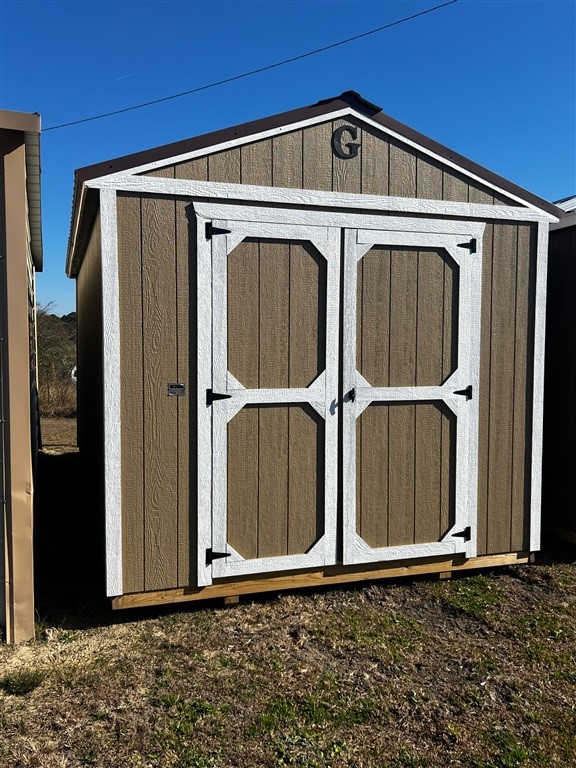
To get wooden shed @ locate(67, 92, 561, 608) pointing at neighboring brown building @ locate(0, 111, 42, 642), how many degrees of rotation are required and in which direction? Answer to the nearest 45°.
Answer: approximately 90° to its right

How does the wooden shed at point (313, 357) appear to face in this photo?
toward the camera

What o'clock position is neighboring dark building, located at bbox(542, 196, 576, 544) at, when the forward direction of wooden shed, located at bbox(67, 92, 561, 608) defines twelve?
The neighboring dark building is roughly at 8 o'clock from the wooden shed.
